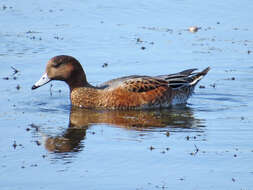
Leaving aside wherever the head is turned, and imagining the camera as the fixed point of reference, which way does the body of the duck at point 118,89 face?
to the viewer's left

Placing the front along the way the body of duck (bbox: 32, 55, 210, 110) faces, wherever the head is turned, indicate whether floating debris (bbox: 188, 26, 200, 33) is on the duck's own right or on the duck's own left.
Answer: on the duck's own right
